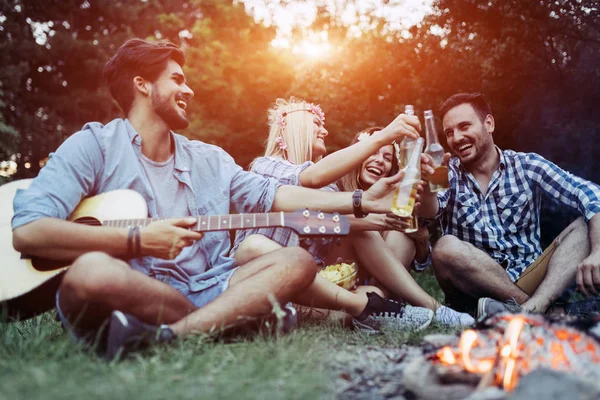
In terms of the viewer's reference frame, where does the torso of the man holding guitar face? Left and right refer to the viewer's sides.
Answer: facing the viewer and to the right of the viewer

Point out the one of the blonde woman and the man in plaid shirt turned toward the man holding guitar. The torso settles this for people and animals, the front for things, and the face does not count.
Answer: the man in plaid shirt

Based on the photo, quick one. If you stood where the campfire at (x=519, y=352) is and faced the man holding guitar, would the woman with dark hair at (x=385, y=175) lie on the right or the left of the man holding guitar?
right

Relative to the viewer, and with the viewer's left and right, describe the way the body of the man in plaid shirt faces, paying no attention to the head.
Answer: facing the viewer and to the left of the viewer

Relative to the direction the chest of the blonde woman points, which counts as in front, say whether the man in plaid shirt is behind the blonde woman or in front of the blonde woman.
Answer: in front

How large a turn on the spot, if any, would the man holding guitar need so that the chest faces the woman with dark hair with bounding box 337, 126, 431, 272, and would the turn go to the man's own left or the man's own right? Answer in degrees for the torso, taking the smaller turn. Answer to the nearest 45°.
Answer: approximately 90° to the man's own left

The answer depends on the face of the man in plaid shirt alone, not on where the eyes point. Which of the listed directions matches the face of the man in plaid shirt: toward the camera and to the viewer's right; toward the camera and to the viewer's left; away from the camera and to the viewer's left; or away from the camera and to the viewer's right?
toward the camera and to the viewer's left

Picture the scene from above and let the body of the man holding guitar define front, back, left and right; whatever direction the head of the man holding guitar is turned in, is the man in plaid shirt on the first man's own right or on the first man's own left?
on the first man's own left

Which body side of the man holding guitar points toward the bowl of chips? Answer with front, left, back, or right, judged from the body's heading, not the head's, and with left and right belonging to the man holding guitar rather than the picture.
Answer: left

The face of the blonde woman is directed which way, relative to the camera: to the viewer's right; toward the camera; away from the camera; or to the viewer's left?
to the viewer's right

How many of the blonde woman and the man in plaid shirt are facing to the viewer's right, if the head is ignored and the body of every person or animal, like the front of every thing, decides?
1
